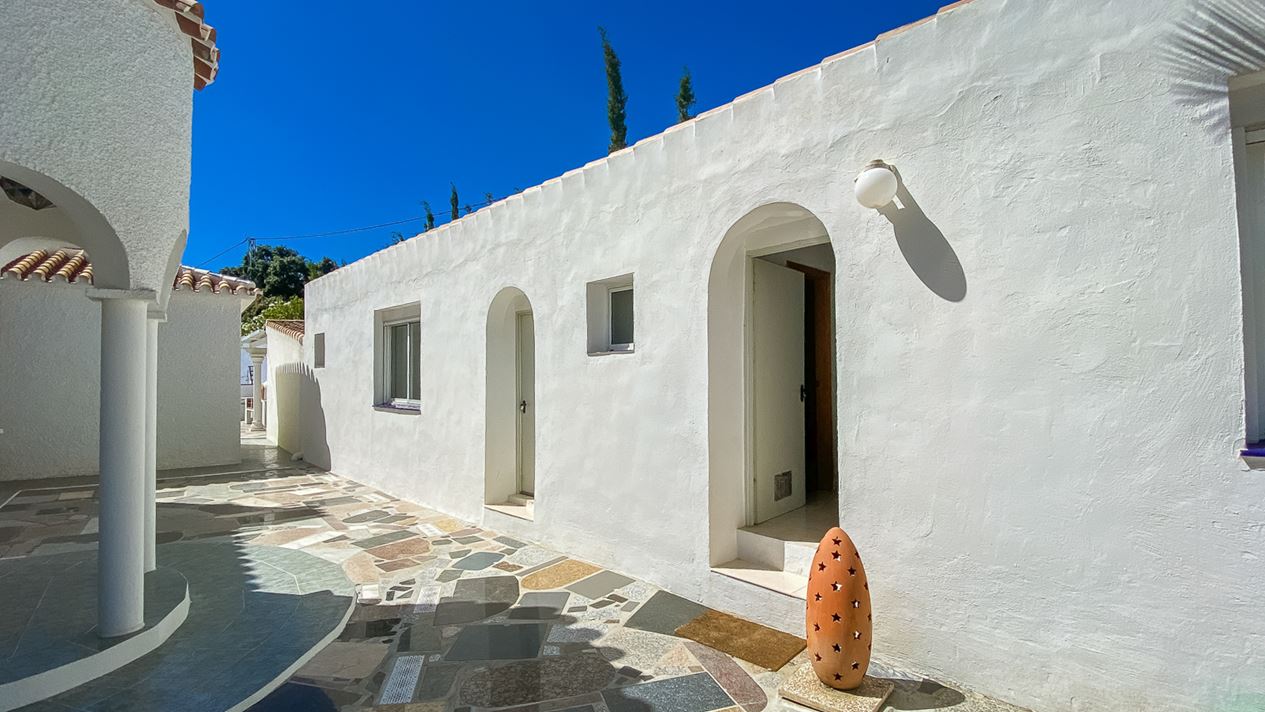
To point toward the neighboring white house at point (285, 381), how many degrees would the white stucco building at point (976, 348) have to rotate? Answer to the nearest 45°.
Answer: approximately 90° to its right

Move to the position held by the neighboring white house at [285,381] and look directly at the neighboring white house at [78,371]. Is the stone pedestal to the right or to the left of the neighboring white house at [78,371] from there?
left

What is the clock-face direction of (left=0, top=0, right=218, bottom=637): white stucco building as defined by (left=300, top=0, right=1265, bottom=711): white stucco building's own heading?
(left=0, top=0, right=218, bottom=637): white stucco building is roughly at 1 o'clock from (left=300, top=0, right=1265, bottom=711): white stucco building.

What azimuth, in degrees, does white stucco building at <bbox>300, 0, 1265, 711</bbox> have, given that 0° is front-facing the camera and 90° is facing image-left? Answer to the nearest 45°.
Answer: approximately 45°
